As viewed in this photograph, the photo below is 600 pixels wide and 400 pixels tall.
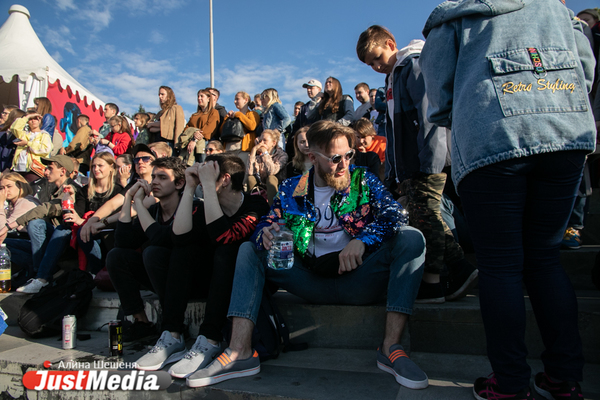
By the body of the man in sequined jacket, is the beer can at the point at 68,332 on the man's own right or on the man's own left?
on the man's own right

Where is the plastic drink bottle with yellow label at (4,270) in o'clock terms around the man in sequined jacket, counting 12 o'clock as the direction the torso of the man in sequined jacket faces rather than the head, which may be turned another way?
The plastic drink bottle with yellow label is roughly at 4 o'clock from the man in sequined jacket.

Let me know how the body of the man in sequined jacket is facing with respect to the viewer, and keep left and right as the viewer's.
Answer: facing the viewer

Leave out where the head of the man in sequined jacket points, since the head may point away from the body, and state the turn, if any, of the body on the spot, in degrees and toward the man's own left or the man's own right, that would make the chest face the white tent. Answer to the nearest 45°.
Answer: approximately 135° to the man's own right

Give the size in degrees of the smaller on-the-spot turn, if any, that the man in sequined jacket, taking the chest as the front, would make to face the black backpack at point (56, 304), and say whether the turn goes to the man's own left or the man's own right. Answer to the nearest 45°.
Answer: approximately 135° to the man's own right

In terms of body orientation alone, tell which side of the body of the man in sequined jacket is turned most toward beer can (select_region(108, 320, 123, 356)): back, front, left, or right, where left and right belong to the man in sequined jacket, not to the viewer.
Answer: right

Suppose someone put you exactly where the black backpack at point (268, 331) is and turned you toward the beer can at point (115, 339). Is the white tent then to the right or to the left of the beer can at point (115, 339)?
right
